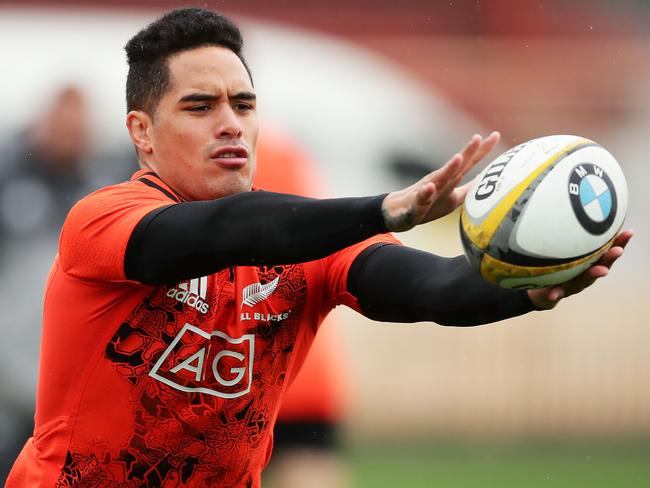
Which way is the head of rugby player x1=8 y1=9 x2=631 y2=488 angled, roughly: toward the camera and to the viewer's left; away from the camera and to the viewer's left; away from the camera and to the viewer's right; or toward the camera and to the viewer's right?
toward the camera and to the viewer's right

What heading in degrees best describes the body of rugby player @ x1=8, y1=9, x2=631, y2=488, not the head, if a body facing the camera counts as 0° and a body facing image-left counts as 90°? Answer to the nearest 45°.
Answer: approximately 315°
